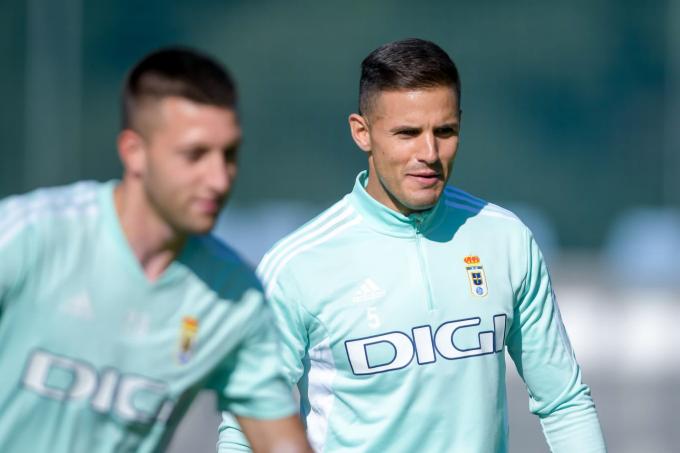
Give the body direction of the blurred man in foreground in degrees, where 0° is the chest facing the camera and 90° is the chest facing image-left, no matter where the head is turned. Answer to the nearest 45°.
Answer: approximately 315°

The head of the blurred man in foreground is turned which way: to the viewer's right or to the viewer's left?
to the viewer's right
